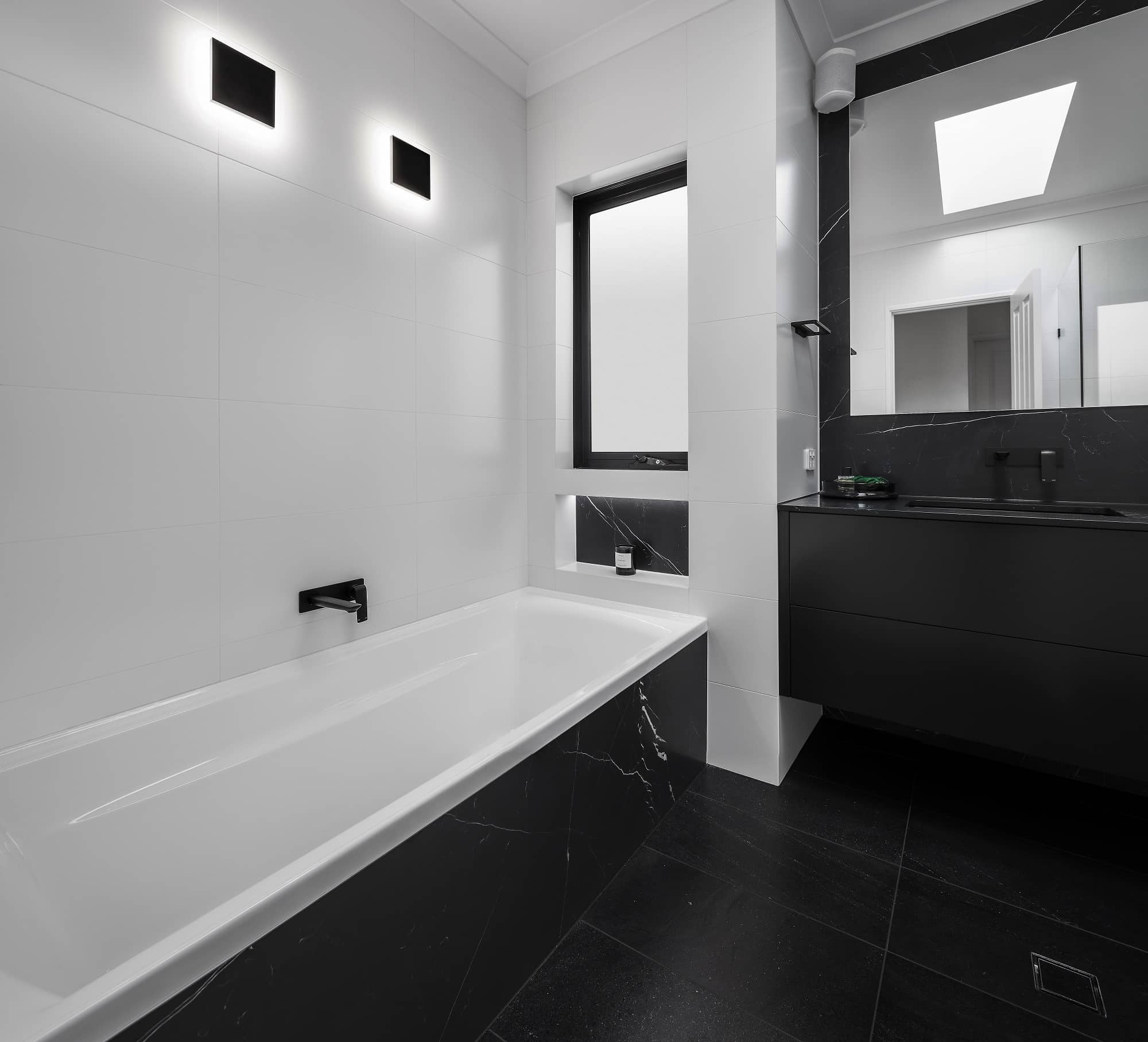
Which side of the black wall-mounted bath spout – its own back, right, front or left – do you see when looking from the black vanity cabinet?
front

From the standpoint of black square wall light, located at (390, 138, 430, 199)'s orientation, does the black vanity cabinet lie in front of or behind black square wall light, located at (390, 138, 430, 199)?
in front

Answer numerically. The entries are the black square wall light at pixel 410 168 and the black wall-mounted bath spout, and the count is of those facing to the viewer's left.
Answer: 0

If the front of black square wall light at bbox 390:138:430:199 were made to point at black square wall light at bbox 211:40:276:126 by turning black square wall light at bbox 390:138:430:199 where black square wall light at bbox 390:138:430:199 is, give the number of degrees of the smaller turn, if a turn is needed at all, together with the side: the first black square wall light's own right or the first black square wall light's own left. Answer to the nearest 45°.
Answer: approximately 90° to the first black square wall light's own right

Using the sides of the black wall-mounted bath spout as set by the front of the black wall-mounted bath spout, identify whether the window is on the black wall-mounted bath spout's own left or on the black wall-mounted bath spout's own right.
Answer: on the black wall-mounted bath spout's own left

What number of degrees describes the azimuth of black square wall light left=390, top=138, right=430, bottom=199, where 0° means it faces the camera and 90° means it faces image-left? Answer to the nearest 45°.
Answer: approximately 315°

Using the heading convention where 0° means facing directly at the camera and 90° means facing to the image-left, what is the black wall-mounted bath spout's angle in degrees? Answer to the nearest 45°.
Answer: approximately 315°
